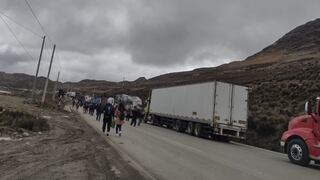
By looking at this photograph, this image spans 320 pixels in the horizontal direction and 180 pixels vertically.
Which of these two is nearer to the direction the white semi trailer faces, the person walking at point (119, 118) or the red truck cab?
the person walking

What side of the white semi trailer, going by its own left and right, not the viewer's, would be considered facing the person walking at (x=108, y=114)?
left

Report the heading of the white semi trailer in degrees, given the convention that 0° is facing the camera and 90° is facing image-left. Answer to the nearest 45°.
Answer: approximately 135°

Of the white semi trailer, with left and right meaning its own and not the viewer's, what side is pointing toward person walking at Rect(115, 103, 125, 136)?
left

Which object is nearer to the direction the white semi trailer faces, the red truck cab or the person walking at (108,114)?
the person walking

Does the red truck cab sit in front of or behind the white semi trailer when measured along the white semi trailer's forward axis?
behind
